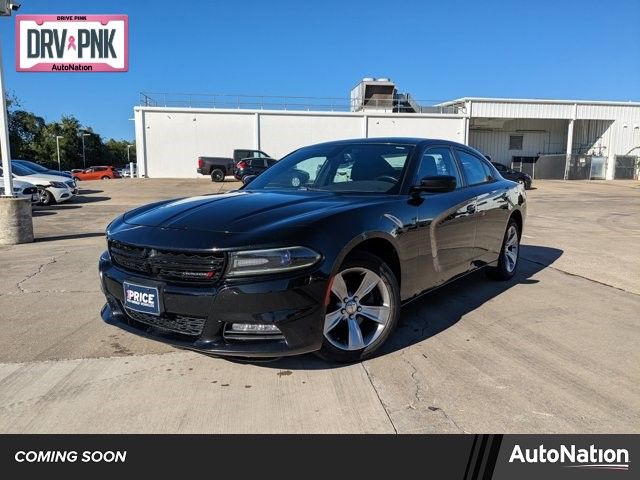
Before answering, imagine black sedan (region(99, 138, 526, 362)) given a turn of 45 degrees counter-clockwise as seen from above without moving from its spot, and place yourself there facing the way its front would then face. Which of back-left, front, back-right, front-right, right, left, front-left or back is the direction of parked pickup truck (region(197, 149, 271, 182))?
back

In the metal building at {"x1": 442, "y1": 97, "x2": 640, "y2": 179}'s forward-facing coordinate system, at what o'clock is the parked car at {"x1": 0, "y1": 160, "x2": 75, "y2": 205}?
The parked car is roughly at 1 o'clock from the metal building.

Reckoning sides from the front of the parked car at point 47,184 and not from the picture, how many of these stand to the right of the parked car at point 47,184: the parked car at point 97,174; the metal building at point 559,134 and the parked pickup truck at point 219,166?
0

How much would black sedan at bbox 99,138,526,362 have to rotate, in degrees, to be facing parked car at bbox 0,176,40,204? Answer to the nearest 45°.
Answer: approximately 90° to its right

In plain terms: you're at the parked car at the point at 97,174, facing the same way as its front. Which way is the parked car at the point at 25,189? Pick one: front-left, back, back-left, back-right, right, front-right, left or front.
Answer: left

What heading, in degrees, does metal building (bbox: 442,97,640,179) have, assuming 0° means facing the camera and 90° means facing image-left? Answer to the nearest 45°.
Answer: approximately 0°

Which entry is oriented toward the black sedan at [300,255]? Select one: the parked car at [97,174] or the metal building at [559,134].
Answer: the metal building

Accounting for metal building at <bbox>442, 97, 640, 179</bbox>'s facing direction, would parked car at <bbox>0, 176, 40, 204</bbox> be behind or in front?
in front

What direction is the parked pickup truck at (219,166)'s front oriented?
to the viewer's right

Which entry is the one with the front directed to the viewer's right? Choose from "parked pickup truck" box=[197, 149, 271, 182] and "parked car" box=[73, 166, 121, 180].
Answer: "parked pickup truck" box=[197, 149, 271, 182]

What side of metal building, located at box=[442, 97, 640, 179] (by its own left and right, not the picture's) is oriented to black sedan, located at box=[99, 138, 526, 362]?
front

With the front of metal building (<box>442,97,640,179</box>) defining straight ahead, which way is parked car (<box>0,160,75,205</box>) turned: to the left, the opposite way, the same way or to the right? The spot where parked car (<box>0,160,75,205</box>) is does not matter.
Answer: to the left

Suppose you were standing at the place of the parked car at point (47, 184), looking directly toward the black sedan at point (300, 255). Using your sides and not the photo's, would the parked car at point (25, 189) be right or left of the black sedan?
right

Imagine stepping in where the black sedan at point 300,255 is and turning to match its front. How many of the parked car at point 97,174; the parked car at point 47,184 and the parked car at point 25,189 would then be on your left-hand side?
0

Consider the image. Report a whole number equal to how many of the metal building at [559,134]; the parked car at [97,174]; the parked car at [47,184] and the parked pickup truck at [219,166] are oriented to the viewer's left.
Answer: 1

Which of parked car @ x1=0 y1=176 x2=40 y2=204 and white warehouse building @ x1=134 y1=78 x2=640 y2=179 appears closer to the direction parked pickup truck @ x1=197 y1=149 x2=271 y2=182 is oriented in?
the white warehouse building

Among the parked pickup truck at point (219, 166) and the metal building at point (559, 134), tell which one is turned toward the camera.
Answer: the metal building

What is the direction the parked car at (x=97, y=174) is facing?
to the viewer's left
